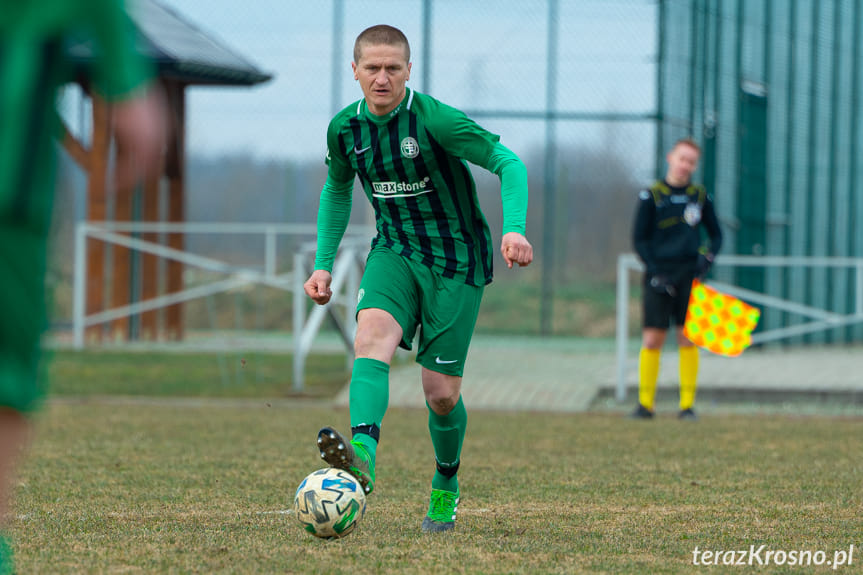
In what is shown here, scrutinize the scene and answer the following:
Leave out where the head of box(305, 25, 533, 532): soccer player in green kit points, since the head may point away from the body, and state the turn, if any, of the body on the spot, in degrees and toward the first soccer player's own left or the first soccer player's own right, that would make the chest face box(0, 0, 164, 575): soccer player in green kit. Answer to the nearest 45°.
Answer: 0° — they already face them

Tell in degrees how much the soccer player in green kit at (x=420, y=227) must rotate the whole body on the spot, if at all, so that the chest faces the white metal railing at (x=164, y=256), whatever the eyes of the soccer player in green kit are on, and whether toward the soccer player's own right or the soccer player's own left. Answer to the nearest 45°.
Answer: approximately 180°

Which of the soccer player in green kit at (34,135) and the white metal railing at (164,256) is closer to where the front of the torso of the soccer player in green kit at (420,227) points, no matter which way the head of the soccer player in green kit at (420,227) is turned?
the soccer player in green kit

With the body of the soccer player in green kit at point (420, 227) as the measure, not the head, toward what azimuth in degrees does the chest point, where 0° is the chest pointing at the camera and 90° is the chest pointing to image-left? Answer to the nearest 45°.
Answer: approximately 0°

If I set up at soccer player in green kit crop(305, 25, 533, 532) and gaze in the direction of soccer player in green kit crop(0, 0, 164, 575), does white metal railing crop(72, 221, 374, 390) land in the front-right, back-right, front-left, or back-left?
back-right
